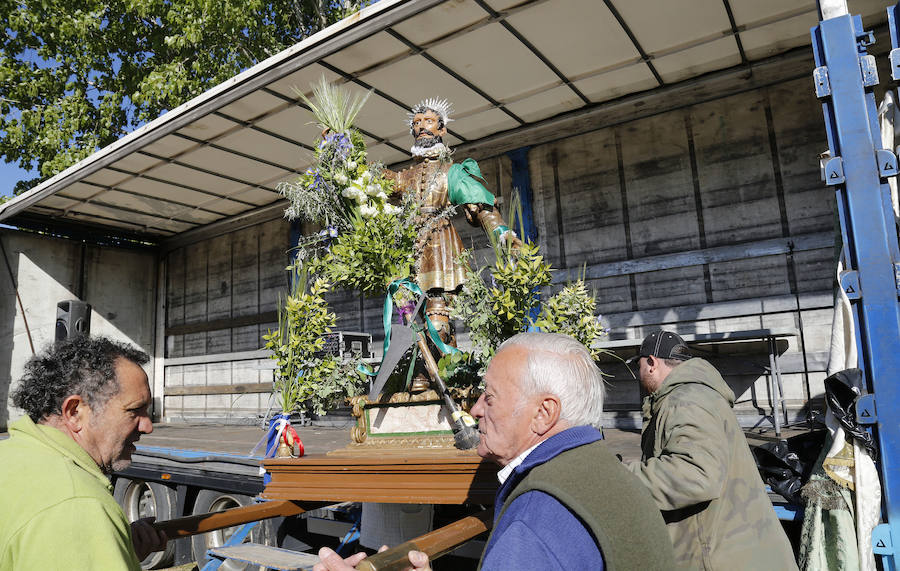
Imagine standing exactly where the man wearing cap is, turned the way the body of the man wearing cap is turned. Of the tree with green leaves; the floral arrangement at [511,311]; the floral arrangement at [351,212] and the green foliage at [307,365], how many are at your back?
0

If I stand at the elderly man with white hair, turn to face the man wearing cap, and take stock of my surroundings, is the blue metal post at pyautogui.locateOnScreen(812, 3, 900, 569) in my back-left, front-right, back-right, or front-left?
front-right

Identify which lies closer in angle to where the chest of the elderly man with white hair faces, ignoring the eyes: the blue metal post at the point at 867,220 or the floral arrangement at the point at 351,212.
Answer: the floral arrangement

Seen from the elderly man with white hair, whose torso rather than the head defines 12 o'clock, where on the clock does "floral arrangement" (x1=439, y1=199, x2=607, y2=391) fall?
The floral arrangement is roughly at 3 o'clock from the elderly man with white hair.

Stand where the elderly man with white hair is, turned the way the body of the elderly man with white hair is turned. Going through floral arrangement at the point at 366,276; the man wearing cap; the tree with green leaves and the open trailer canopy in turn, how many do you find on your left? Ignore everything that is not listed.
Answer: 0

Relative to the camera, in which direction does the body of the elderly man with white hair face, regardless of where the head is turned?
to the viewer's left

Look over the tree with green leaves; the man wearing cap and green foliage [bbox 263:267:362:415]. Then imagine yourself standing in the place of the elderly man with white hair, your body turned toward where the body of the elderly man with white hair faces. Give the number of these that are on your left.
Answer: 0

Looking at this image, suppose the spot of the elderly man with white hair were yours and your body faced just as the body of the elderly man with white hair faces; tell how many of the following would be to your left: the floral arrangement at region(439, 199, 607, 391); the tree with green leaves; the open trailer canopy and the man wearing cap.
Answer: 0

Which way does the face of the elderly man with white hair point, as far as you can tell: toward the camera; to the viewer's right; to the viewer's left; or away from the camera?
to the viewer's left

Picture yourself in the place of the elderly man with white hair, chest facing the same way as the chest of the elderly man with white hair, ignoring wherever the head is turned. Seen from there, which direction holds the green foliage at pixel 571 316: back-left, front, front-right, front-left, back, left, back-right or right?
right

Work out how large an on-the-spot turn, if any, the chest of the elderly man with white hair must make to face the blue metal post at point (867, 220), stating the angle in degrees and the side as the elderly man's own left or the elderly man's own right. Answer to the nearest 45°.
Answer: approximately 135° to the elderly man's own right

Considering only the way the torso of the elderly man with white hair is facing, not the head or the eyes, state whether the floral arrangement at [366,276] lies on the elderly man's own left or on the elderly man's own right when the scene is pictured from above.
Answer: on the elderly man's own right
